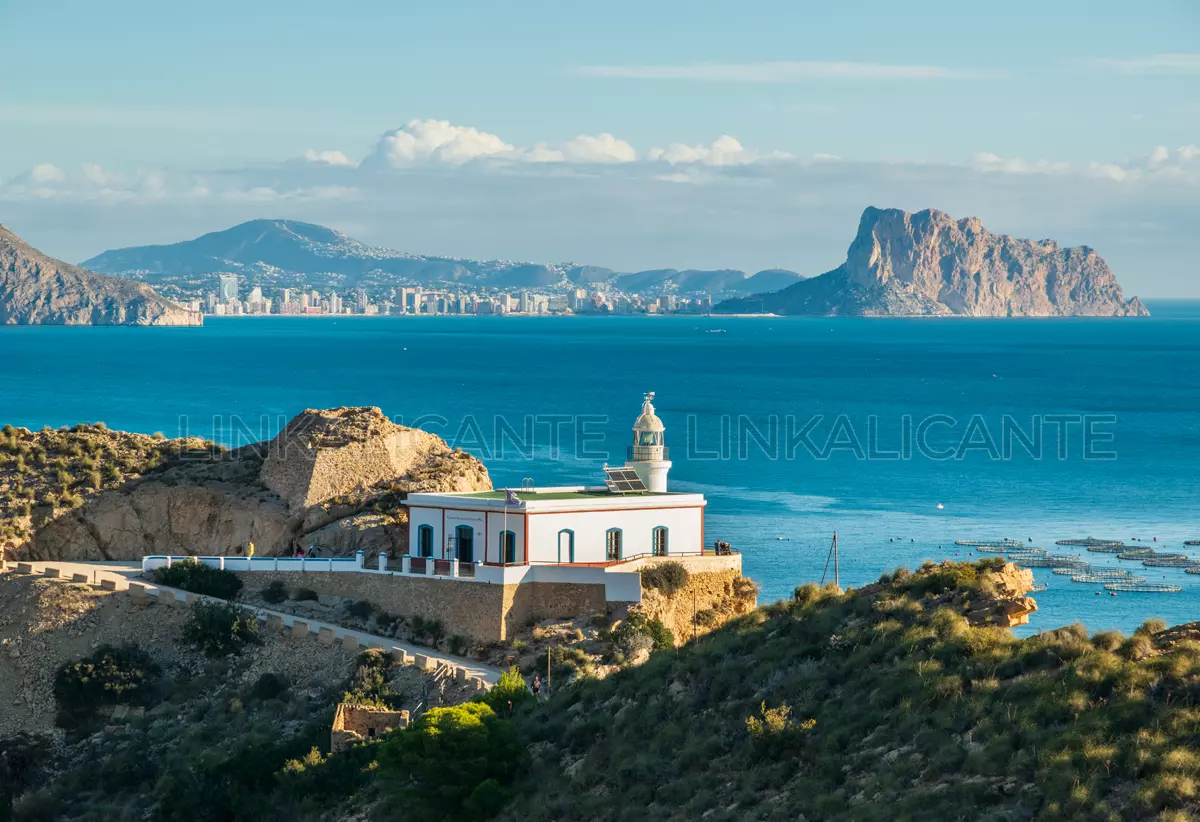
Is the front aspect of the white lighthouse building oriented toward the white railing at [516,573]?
yes

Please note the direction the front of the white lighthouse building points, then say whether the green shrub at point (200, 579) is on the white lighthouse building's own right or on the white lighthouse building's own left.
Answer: on the white lighthouse building's own right

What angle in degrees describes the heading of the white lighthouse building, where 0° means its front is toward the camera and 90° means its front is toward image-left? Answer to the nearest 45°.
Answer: approximately 45°

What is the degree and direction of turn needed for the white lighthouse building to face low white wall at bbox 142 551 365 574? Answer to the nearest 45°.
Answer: approximately 45° to its right

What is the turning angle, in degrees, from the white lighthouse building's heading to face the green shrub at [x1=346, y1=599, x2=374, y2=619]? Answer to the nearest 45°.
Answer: approximately 45° to its right

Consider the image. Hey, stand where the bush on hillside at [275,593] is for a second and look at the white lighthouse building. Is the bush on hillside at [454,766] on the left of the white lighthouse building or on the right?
right
